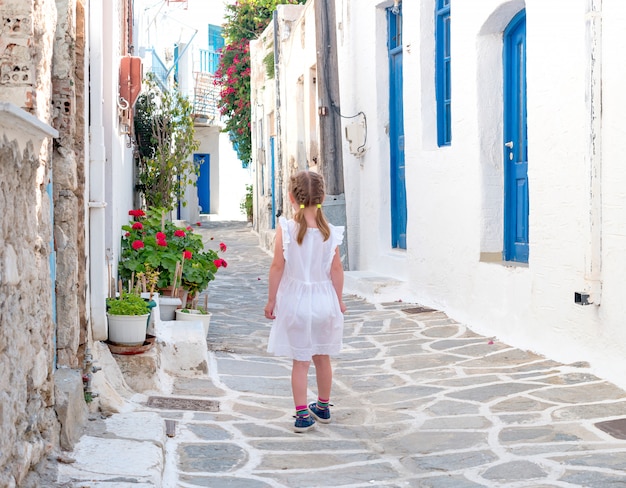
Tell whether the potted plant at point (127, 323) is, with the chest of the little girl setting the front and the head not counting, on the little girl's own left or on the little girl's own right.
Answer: on the little girl's own left

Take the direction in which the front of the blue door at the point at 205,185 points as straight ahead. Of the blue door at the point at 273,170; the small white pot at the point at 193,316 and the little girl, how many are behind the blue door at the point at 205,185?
0

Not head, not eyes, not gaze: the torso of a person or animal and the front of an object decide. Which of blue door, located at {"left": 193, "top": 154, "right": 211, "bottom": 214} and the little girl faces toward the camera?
the blue door

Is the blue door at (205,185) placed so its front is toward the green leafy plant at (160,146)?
yes

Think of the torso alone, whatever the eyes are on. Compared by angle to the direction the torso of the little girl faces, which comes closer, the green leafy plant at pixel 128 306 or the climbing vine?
the climbing vine

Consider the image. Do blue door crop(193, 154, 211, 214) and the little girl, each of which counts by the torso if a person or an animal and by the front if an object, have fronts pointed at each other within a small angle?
yes

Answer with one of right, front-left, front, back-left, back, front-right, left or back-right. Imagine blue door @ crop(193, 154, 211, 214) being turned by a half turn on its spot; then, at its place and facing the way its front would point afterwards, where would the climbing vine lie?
back

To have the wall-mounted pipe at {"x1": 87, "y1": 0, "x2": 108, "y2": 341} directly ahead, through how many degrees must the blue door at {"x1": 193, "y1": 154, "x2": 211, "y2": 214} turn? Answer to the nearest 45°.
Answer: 0° — it already faces it

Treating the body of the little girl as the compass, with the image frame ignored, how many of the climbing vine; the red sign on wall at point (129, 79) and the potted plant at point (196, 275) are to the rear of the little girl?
0

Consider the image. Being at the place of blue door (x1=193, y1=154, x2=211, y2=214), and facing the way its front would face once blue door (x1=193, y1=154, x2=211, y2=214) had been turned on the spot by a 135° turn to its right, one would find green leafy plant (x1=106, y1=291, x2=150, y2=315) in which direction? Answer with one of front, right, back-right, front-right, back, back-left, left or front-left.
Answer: back-left

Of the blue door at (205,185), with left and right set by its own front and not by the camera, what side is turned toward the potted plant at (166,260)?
front

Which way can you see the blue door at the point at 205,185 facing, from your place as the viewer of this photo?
facing the viewer

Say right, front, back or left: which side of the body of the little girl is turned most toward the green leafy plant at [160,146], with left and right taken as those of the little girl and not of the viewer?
front

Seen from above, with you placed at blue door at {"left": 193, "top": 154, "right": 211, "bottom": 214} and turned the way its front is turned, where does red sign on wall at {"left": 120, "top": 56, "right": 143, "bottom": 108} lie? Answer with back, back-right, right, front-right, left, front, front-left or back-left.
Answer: front

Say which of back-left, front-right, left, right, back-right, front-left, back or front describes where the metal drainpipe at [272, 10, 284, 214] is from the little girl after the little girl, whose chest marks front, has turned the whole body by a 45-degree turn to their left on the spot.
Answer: front-right

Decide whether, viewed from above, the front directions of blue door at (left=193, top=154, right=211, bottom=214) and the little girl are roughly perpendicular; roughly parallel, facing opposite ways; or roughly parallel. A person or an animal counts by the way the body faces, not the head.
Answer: roughly parallel, facing opposite ways

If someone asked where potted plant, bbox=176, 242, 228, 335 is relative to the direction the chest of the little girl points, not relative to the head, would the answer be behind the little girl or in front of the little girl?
in front

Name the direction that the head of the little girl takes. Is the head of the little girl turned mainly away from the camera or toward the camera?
away from the camera

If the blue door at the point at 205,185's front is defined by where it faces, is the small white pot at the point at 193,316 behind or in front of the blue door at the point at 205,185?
in front

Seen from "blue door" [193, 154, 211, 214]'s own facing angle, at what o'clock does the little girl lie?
The little girl is roughly at 12 o'clock from the blue door.

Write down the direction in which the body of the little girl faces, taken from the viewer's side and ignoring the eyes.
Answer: away from the camera
